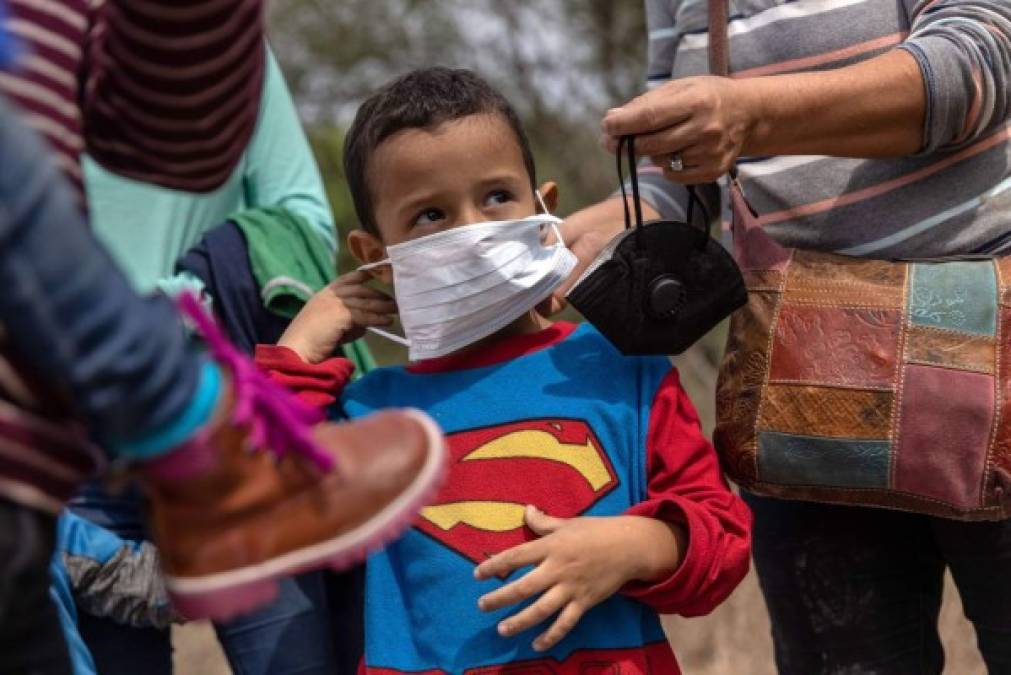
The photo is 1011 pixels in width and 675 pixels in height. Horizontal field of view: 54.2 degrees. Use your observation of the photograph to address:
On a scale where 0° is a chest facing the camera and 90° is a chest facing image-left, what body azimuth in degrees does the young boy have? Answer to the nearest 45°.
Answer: approximately 0°

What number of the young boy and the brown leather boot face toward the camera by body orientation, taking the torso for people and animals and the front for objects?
1

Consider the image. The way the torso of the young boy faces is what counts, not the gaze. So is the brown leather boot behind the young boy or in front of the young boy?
in front

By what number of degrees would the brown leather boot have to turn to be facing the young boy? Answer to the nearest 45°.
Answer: approximately 45° to its left

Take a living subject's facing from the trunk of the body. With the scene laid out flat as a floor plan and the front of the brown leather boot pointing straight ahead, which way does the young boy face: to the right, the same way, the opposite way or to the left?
to the right

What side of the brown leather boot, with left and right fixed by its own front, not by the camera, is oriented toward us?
right
